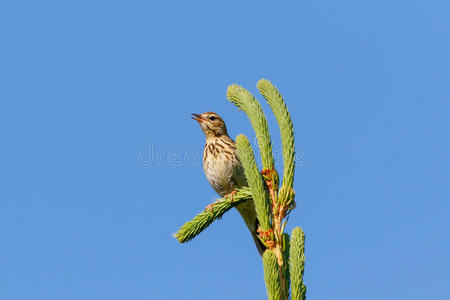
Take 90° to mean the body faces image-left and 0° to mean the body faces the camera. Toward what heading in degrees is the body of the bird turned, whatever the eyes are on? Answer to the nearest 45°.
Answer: approximately 45°
